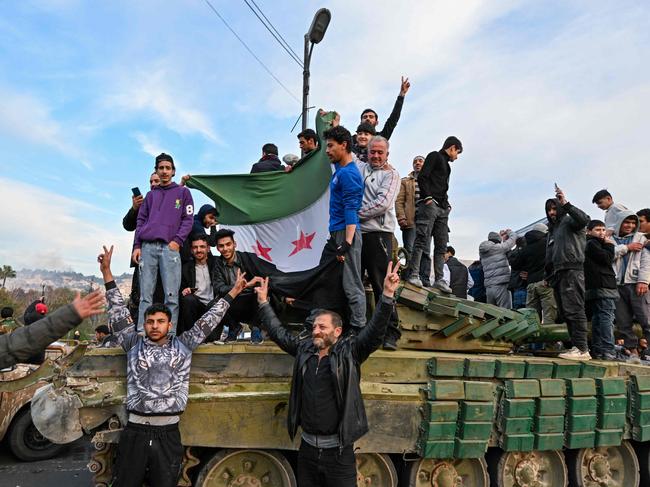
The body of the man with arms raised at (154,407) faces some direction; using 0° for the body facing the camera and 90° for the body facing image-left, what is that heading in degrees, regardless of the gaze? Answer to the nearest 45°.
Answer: approximately 0°

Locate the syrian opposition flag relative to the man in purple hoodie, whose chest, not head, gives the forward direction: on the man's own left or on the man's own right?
on the man's own left

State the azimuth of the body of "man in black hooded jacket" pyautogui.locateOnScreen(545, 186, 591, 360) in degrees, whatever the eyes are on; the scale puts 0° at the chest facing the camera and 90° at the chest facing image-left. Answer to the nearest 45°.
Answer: approximately 45°

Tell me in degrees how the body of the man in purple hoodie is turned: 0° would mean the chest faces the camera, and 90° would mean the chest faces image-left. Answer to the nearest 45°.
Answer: approximately 0°
